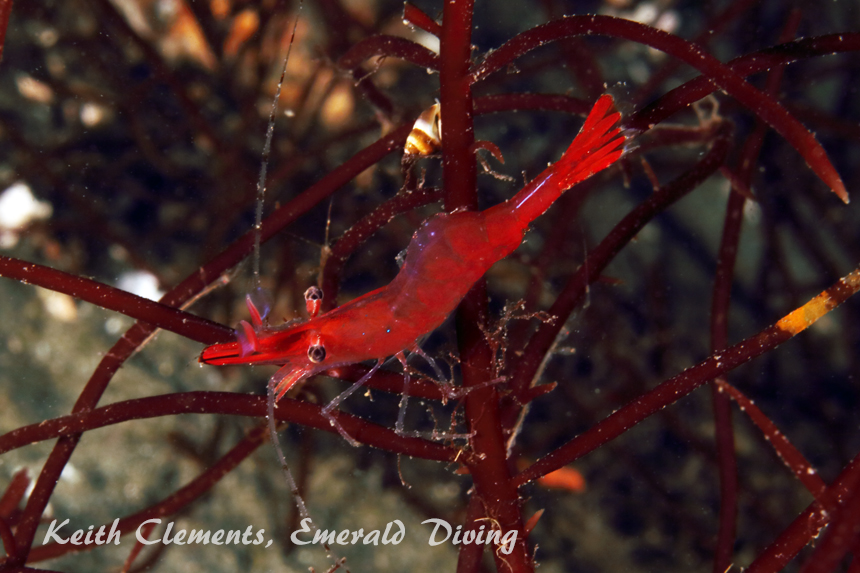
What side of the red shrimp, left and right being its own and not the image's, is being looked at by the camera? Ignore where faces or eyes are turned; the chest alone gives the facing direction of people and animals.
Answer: left
